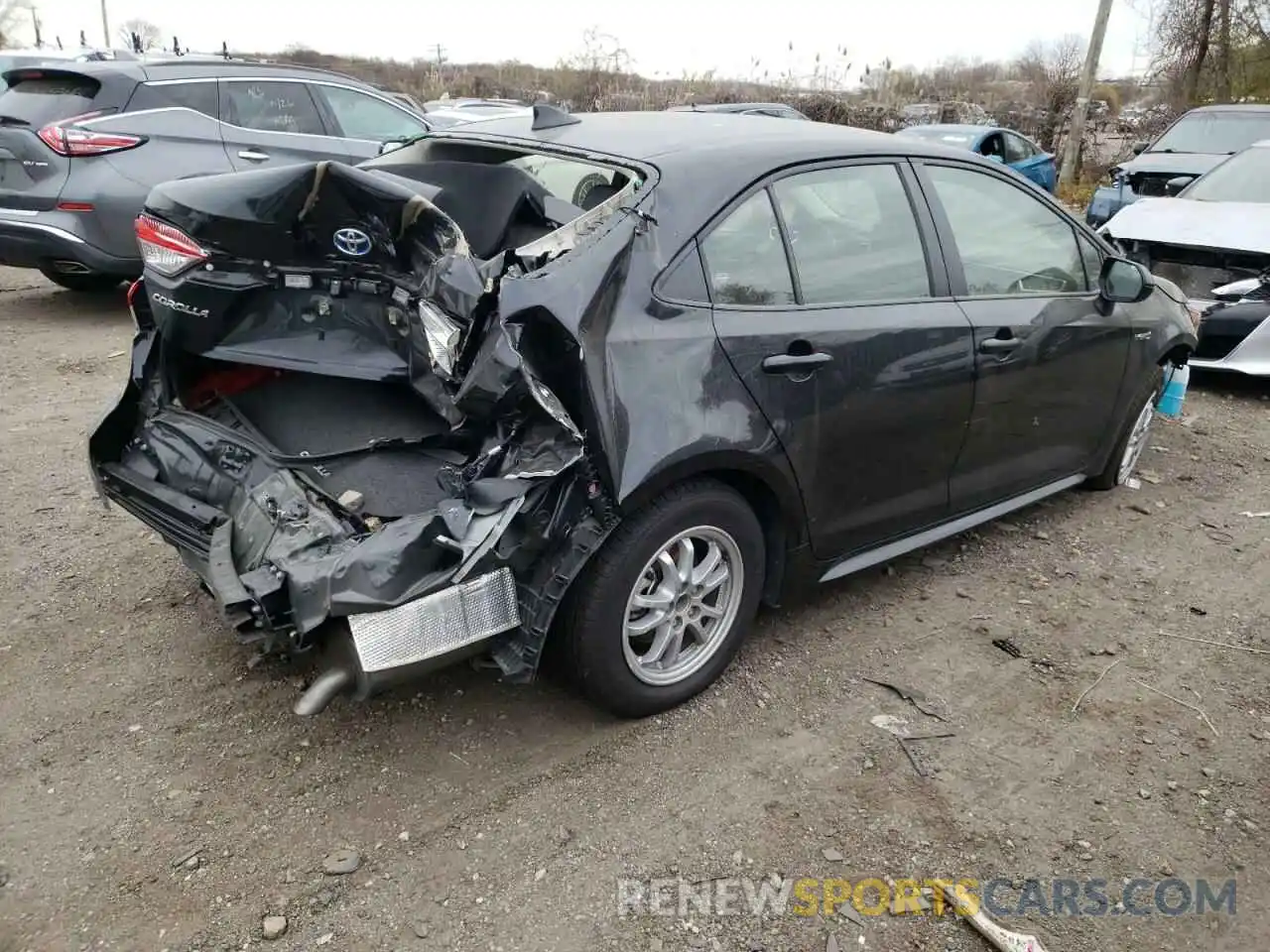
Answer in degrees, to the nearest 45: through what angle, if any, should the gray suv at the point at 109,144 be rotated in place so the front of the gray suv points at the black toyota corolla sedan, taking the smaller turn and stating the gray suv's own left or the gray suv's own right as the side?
approximately 135° to the gray suv's own right

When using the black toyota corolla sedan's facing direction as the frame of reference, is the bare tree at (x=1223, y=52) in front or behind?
in front

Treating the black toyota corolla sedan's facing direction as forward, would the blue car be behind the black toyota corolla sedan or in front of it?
in front

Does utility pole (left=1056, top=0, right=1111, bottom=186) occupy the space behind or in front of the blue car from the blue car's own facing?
behind

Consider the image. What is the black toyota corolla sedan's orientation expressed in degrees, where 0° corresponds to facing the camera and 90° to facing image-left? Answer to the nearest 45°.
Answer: approximately 225°

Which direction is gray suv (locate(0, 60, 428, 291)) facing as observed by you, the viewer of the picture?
facing away from the viewer and to the right of the viewer

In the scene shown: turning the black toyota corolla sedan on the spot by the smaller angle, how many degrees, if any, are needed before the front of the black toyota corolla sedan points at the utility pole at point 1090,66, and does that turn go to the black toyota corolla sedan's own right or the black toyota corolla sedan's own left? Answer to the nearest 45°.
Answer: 0° — it already faces it

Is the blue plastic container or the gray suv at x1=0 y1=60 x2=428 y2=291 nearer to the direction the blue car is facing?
the gray suv

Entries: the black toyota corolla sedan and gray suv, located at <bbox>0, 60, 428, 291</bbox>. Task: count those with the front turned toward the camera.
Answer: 0

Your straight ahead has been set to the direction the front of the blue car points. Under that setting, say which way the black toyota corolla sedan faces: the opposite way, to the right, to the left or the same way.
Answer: the opposite way
